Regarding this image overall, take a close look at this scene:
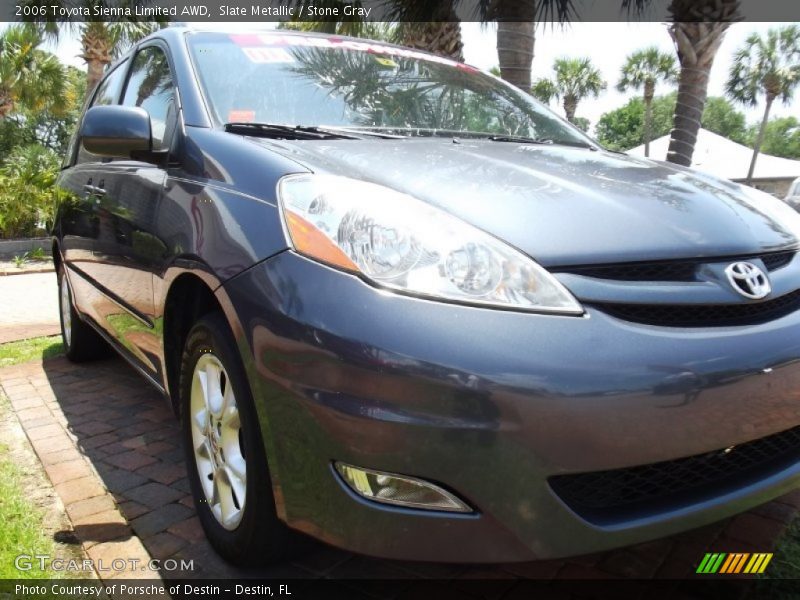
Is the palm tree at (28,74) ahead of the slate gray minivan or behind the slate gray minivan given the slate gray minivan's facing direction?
behind

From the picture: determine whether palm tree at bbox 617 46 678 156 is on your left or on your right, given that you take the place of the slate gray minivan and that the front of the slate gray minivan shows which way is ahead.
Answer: on your left

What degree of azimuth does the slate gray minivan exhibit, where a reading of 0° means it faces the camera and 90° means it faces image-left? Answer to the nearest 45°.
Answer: approximately 315°

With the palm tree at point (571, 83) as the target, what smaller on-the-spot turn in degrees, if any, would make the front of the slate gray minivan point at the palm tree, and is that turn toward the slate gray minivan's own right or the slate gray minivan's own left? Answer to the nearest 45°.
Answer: approximately 135° to the slate gray minivan's own left

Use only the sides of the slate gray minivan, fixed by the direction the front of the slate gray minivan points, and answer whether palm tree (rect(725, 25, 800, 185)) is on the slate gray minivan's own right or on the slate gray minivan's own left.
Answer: on the slate gray minivan's own left

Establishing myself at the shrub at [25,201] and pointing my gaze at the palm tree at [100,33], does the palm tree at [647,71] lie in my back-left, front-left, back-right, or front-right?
front-right

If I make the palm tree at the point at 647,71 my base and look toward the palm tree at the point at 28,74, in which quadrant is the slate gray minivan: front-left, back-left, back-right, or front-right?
front-left

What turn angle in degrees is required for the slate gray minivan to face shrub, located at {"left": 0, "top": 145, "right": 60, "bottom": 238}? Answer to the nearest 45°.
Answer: approximately 180°

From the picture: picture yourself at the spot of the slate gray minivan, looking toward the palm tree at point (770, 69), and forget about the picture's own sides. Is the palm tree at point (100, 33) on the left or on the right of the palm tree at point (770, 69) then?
left

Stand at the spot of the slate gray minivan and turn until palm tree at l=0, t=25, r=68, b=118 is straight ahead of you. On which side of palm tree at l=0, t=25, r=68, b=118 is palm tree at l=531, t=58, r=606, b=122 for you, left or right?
right

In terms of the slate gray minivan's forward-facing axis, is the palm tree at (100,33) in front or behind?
behind

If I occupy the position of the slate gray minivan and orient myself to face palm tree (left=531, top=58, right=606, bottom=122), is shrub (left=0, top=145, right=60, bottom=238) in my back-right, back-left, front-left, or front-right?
front-left
